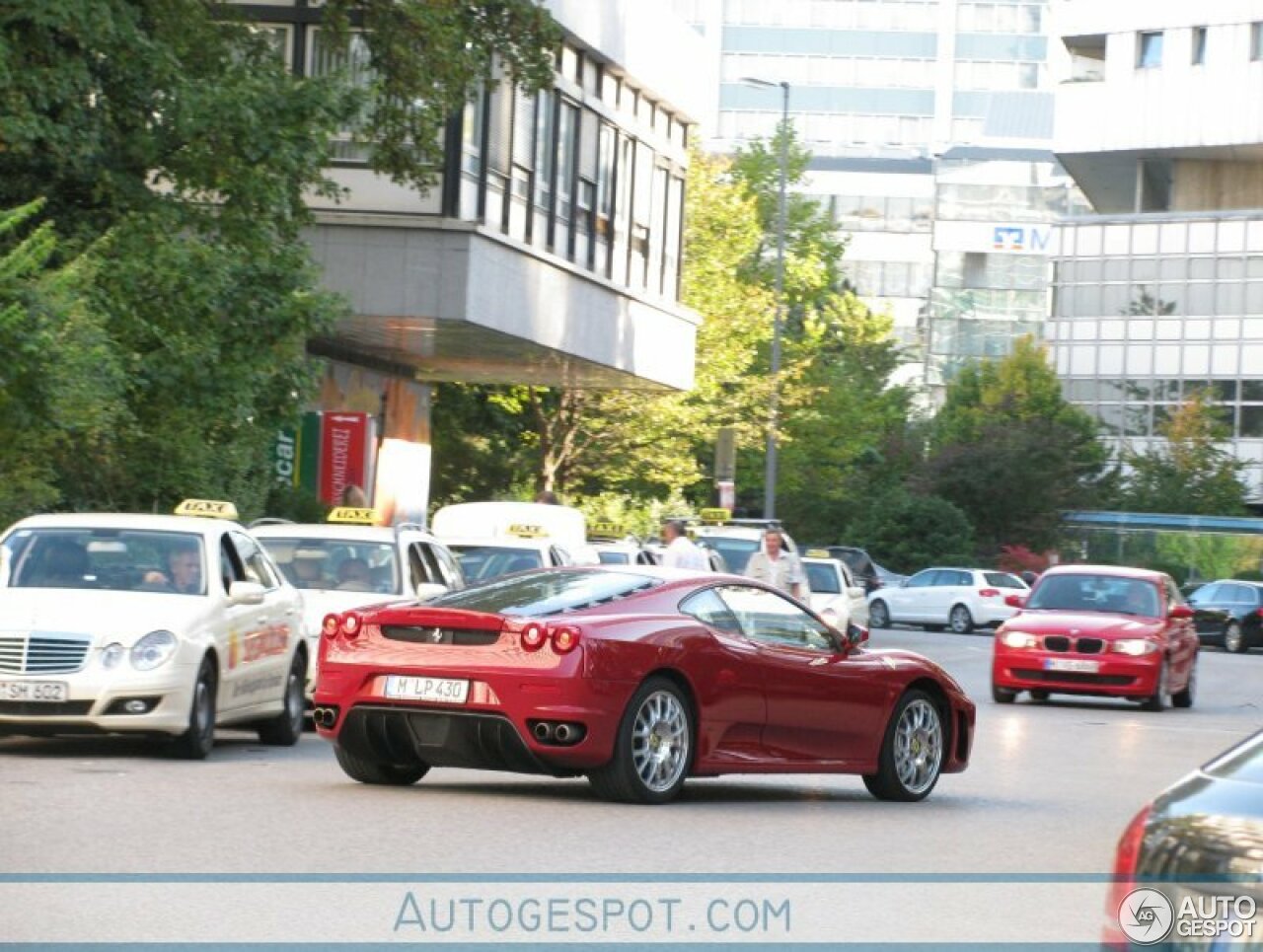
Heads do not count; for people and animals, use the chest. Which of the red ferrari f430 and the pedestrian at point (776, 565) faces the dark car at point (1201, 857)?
the pedestrian

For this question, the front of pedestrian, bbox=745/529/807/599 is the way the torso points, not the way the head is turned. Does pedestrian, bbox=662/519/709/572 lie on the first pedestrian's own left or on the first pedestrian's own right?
on the first pedestrian's own right

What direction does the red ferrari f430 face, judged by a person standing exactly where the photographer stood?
facing away from the viewer and to the right of the viewer

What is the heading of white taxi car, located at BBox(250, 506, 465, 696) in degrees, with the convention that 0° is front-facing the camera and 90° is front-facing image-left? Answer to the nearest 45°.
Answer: approximately 45°

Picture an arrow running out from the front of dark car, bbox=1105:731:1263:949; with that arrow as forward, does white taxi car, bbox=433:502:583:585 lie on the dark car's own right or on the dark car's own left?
on the dark car's own left

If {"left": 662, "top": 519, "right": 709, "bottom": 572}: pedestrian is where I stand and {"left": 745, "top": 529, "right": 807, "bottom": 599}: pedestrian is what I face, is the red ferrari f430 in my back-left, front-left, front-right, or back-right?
back-right

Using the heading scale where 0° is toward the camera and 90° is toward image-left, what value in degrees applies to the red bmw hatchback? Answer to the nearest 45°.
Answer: approximately 0°
